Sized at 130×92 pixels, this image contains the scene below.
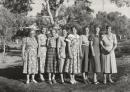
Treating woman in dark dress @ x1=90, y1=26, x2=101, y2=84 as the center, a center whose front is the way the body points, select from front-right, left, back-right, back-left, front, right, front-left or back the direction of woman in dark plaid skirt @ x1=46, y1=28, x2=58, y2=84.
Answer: back-right

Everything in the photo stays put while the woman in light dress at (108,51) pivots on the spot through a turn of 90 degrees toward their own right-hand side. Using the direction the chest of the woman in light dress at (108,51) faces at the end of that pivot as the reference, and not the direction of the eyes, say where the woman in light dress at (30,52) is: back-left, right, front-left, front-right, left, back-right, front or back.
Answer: front

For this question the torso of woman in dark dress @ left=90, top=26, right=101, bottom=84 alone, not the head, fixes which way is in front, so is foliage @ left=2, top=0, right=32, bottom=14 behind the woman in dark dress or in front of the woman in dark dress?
behind

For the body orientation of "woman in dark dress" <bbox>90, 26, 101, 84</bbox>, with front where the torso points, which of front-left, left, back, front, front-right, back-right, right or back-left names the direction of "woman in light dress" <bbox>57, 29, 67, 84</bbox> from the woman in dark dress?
back-right

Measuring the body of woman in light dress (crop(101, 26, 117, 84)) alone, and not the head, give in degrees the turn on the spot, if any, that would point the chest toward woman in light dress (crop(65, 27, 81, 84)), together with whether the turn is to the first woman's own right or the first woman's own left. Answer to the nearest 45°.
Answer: approximately 90° to the first woman's own right

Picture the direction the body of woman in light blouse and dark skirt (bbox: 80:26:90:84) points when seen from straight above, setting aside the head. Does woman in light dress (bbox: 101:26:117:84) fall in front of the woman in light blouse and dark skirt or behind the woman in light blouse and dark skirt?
in front

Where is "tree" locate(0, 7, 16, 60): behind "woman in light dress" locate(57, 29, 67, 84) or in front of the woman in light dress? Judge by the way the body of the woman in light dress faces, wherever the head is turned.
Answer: behind

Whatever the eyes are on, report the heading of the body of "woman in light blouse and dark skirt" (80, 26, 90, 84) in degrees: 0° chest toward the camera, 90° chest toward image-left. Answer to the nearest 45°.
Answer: approximately 315°

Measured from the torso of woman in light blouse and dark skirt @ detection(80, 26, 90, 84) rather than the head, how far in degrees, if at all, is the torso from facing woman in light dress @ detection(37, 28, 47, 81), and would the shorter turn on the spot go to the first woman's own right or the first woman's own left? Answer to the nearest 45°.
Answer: approximately 135° to the first woman's own right

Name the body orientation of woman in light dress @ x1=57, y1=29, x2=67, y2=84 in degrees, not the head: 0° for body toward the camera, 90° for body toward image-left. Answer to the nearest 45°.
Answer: approximately 315°
